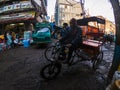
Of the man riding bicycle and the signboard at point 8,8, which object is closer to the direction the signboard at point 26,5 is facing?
the man riding bicycle

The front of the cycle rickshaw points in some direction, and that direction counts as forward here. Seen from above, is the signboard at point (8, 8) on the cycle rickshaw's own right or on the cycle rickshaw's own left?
on the cycle rickshaw's own right

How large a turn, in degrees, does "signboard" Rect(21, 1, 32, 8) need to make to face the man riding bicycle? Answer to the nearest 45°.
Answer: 0° — it already faces them

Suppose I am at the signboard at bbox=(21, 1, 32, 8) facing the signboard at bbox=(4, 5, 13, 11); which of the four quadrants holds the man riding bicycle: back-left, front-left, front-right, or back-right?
back-left

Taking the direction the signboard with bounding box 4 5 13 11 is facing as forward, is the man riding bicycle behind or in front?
in front

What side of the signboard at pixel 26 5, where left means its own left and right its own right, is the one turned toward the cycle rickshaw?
front

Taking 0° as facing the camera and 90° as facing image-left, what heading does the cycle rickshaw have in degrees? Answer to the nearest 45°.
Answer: approximately 45°

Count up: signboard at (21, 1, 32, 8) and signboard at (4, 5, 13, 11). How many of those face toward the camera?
2

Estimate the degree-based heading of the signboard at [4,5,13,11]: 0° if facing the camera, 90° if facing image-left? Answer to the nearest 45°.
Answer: approximately 0°
